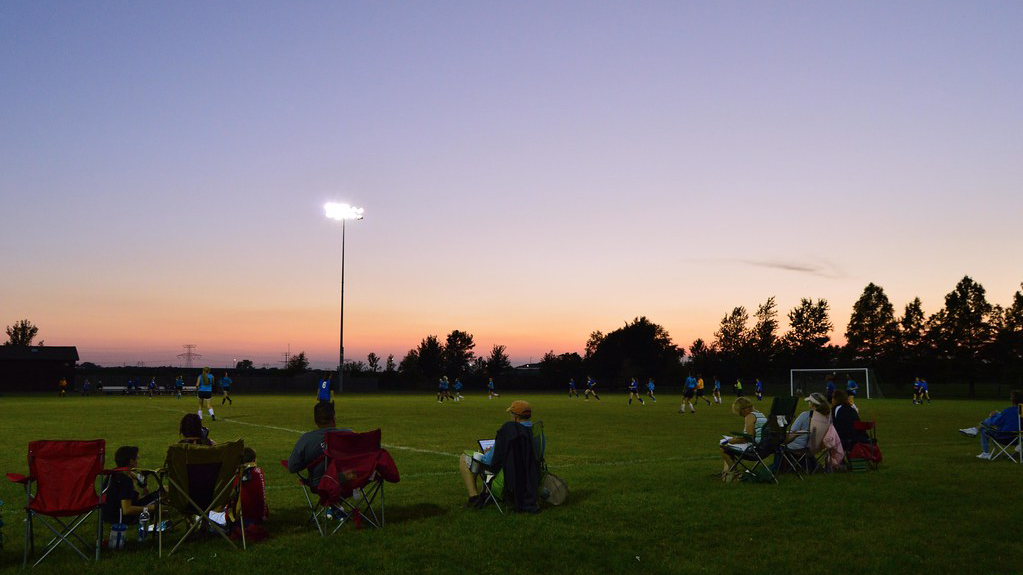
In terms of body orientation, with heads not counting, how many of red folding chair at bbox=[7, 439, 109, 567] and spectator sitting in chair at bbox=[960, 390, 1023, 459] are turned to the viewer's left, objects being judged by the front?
1

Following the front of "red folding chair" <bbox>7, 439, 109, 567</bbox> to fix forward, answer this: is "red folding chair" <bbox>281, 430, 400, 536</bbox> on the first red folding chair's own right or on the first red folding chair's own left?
on the first red folding chair's own right

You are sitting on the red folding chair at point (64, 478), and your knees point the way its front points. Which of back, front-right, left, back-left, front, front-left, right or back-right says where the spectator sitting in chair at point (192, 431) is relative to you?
front-right

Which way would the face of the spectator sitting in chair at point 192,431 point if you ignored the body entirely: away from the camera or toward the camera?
away from the camera

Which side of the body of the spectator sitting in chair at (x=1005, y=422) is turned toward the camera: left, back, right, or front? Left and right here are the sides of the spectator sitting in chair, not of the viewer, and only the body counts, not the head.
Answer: left

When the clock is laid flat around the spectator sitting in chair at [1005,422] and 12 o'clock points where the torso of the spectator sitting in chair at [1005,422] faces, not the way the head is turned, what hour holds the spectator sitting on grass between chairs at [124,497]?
the spectator sitting on grass between chairs at [124,497] is roughly at 10 o'clock from the spectator sitting in chair at [1005,422].

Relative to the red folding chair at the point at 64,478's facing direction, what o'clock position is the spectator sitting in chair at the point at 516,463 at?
The spectator sitting in chair is roughly at 3 o'clock from the red folding chair.

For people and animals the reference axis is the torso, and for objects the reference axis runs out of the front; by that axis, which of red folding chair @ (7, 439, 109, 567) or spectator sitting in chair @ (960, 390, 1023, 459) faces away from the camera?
the red folding chair

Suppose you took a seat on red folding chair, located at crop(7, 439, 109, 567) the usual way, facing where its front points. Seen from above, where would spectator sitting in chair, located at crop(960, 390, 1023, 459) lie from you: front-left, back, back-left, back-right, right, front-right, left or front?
right

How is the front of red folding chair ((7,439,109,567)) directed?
away from the camera
